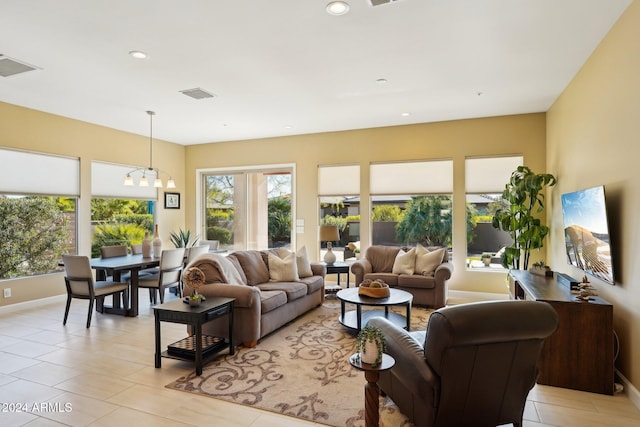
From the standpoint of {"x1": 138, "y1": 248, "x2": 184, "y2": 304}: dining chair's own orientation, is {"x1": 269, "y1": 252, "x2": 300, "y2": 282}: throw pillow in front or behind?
behind

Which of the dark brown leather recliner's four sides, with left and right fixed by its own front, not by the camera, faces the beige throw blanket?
front

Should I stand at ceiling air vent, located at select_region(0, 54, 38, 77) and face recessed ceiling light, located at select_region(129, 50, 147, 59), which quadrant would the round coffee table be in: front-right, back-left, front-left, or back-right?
front-left

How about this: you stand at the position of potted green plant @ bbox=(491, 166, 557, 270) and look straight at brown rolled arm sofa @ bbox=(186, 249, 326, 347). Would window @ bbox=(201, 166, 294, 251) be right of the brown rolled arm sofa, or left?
right

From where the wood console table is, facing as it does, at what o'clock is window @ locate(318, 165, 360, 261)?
The window is roughly at 1 o'clock from the wood console table.

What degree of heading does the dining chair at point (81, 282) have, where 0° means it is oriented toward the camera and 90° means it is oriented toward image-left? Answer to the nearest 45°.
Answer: approximately 225°

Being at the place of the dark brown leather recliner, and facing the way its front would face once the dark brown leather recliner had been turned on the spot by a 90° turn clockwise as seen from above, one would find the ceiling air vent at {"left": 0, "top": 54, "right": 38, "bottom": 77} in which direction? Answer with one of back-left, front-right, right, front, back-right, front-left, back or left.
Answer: back-left

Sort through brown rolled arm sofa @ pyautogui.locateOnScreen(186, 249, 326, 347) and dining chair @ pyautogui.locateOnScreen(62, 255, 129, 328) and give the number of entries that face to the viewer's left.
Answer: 0

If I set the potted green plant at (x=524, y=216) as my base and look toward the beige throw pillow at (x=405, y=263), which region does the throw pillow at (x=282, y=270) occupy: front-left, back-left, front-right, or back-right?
front-left

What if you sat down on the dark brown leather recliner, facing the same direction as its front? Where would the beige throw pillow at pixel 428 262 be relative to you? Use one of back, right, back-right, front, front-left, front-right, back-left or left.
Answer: front-right

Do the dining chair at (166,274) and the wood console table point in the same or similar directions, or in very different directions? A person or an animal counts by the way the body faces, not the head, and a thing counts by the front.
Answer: same or similar directions

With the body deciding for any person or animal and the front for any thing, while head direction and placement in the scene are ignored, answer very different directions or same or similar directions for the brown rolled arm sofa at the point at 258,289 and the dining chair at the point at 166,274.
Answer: very different directions

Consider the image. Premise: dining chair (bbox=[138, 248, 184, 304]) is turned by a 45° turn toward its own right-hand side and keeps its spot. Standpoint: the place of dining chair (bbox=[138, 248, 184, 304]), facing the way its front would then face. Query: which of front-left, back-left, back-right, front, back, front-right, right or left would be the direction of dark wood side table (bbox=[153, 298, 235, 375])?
back

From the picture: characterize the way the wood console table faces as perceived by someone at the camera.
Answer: facing to the left of the viewer

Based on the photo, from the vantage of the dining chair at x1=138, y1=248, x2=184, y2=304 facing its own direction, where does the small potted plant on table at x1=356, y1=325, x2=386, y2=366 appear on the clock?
The small potted plant on table is roughly at 7 o'clock from the dining chair.

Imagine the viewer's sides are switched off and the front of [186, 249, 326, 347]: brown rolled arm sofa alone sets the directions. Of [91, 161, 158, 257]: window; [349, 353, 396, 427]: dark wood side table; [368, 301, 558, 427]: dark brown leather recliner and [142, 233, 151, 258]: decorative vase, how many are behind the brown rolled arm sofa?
2

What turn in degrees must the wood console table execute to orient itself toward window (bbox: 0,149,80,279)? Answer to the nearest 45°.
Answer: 0° — it already faces it
